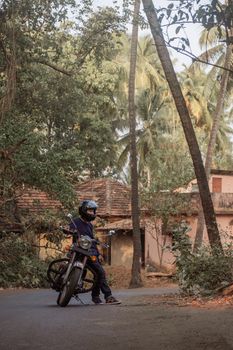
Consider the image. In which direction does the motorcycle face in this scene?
toward the camera

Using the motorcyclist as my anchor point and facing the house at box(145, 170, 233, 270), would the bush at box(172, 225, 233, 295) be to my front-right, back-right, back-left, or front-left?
front-right

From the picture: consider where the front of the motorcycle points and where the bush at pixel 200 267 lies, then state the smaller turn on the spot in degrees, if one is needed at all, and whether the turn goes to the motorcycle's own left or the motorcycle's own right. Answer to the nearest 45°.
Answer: approximately 90° to the motorcycle's own left

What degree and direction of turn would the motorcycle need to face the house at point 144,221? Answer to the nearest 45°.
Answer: approximately 180°

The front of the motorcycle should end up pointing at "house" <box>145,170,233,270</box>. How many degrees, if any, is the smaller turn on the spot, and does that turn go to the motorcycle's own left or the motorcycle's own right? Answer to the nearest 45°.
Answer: approximately 180°
